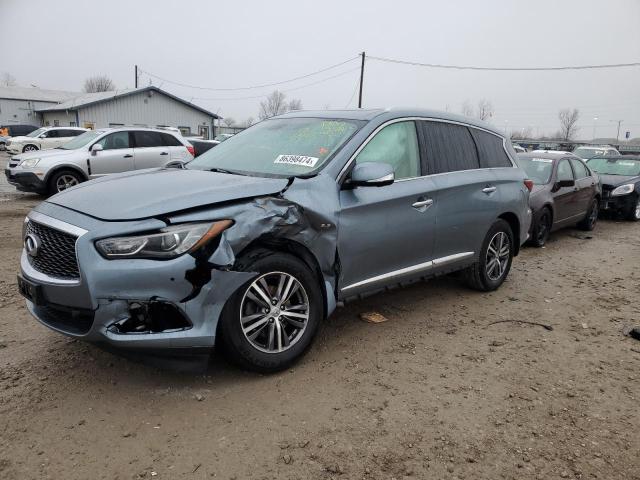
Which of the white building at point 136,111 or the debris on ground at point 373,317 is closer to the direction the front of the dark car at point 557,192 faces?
the debris on ground

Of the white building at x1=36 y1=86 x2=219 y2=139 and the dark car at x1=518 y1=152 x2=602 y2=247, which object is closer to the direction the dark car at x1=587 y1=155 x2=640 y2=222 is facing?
the dark car

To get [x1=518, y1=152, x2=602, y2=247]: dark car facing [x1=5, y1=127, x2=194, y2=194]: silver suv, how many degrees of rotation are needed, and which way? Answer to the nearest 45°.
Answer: approximately 45° to its right

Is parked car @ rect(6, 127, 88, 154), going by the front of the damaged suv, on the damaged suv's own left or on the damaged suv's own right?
on the damaged suv's own right

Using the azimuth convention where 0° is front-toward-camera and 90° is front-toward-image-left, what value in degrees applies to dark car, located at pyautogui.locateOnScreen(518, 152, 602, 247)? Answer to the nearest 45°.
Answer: approximately 45°

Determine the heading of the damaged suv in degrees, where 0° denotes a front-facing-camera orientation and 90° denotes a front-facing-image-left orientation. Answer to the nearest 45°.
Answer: approximately 45°

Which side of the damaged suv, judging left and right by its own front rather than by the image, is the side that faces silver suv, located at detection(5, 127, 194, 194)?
right
